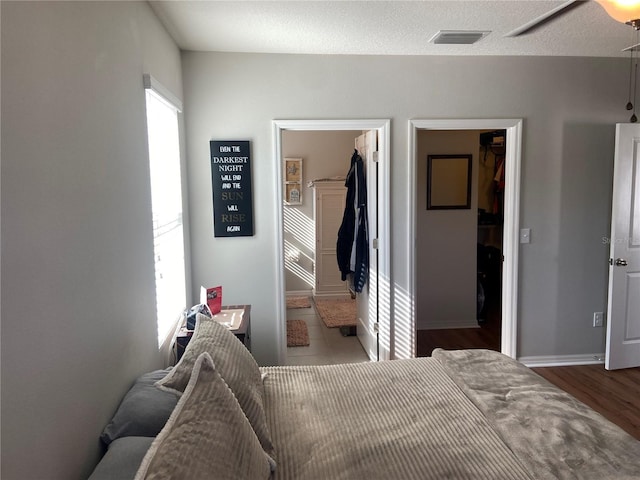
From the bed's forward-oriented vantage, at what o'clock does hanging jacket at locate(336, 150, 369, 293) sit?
The hanging jacket is roughly at 9 o'clock from the bed.

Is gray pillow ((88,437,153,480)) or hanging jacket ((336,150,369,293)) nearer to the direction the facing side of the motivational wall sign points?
the gray pillow

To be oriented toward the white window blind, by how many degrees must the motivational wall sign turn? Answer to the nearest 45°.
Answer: approximately 45° to its right

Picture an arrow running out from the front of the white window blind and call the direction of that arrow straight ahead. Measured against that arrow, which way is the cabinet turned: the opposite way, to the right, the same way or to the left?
to the right

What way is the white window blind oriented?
to the viewer's right

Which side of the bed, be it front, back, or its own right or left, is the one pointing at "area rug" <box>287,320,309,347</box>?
left

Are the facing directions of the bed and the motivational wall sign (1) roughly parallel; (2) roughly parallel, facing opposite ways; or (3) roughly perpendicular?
roughly perpendicular

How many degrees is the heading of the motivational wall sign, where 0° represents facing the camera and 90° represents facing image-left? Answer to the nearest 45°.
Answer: approximately 0°

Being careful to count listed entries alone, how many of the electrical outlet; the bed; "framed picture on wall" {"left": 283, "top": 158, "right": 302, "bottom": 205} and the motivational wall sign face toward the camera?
3

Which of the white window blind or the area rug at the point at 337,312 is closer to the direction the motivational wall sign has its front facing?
the white window blind

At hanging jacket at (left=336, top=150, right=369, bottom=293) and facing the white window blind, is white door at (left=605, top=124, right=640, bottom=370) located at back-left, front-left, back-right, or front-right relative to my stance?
back-left

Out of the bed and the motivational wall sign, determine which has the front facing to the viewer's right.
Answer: the bed
